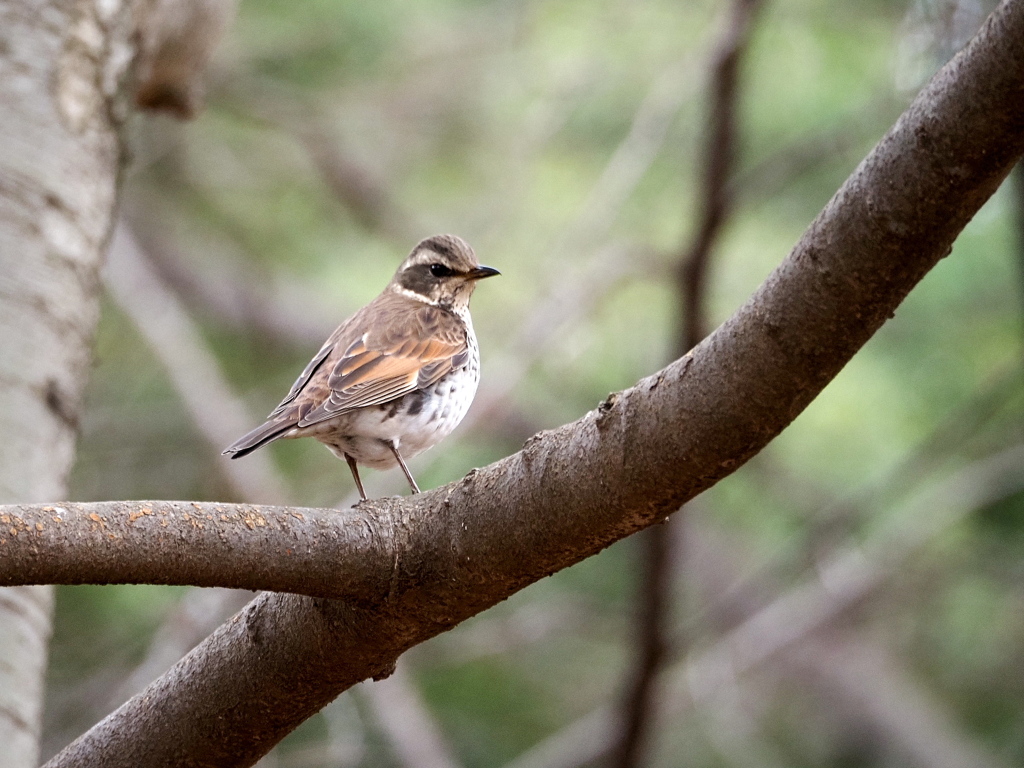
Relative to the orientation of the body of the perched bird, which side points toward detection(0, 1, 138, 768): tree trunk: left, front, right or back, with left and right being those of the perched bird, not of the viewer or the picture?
back

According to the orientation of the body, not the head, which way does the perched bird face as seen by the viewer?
to the viewer's right
